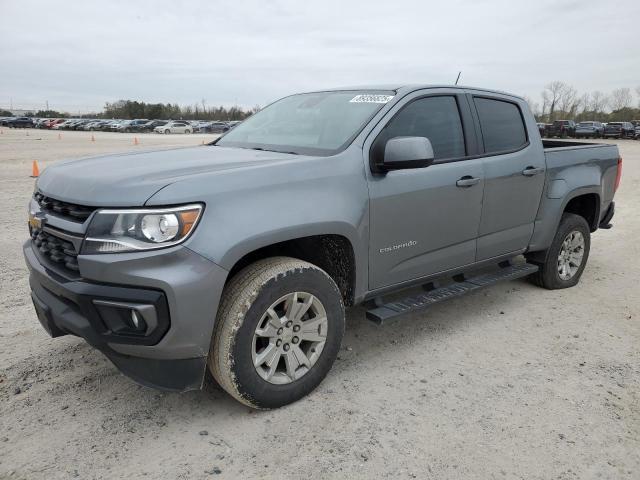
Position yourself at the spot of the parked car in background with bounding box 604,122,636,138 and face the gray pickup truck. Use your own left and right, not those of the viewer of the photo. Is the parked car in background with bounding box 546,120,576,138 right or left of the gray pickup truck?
right

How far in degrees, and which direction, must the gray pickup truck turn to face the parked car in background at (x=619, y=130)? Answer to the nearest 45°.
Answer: approximately 180°

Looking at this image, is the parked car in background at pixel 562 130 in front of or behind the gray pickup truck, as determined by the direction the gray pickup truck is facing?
behind

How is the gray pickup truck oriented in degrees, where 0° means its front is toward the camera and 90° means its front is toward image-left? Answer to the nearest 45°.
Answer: approximately 45°

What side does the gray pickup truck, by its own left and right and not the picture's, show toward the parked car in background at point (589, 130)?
back

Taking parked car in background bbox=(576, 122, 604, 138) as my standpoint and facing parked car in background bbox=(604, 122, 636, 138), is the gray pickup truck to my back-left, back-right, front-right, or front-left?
back-right
